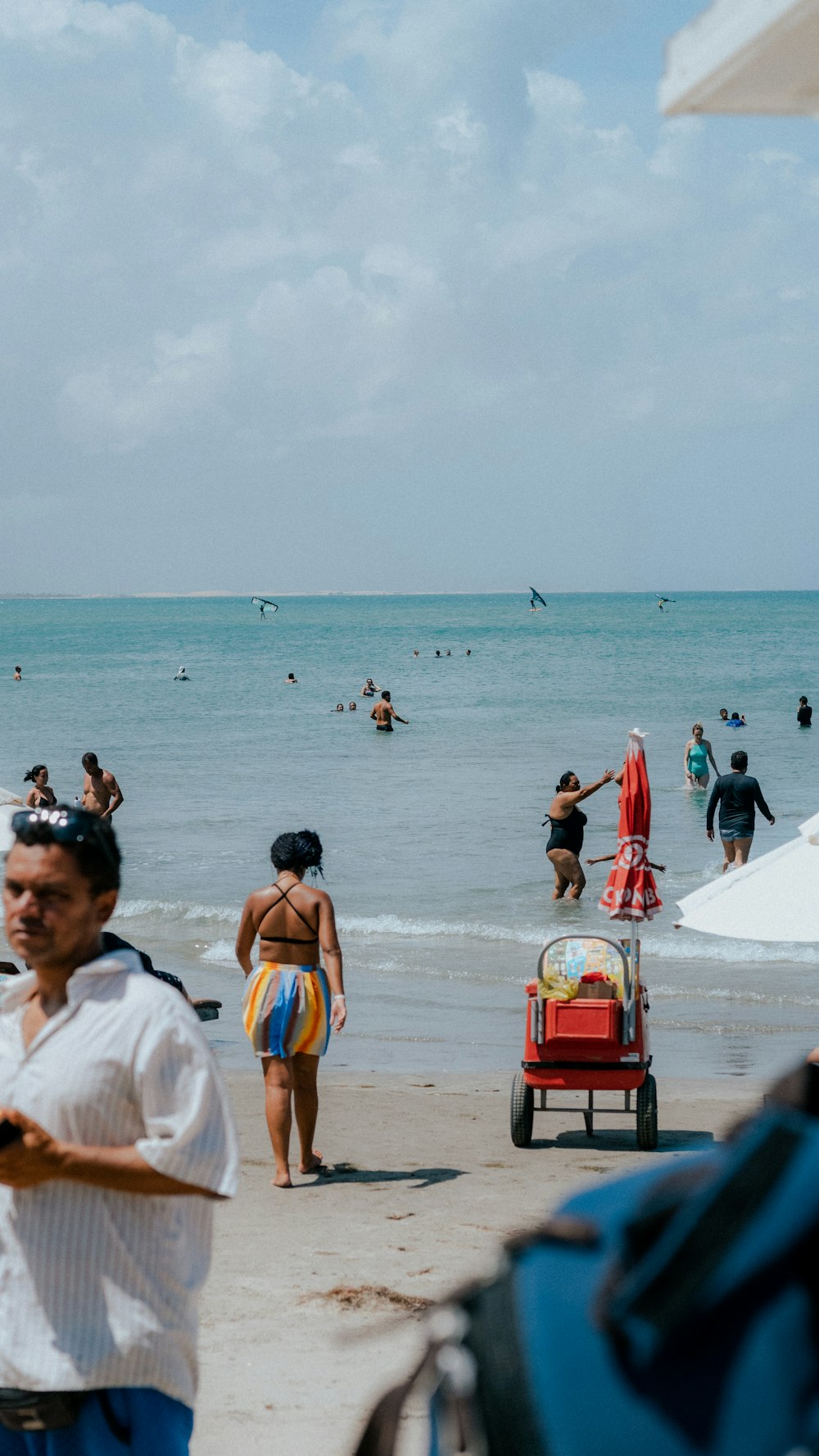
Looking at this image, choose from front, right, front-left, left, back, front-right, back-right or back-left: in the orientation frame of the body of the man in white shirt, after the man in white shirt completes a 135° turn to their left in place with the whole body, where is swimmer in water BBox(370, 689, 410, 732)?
left

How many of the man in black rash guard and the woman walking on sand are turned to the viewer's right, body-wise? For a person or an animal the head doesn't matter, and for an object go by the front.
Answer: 0

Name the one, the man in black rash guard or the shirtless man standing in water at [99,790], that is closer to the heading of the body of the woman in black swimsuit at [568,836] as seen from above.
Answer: the man in black rash guard

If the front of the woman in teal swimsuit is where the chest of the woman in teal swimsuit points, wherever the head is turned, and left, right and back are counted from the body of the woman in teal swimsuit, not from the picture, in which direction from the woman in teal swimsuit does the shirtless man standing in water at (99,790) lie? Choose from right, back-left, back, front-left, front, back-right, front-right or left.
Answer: front-right

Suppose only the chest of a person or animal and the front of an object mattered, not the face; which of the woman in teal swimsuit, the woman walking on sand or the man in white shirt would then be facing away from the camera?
the woman walking on sand

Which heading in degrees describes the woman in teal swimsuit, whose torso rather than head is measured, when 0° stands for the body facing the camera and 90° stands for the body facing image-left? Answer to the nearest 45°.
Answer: approximately 0°

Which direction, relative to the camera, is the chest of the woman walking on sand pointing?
away from the camera

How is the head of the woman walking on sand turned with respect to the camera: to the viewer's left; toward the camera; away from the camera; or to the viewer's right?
away from the camera

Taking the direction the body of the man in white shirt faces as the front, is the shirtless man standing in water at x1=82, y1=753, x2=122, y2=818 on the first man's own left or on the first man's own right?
on the first man's own right
